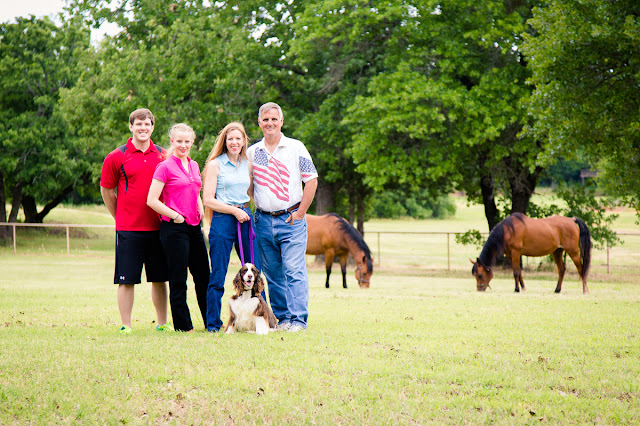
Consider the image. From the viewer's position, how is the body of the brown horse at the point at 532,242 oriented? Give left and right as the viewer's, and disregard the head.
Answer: facing to the left of the viewer

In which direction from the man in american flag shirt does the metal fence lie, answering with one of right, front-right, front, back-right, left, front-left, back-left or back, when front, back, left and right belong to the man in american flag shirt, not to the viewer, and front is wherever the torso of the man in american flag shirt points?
back

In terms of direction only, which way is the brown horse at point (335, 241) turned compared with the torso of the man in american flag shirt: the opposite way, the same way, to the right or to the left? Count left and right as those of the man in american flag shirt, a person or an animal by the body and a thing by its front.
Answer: to the left

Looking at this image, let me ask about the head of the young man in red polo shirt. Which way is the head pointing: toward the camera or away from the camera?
toward the camera

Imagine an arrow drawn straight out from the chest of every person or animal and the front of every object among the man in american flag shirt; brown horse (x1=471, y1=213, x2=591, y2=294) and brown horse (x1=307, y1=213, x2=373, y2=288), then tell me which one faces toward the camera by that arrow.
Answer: the man in american flag shirt

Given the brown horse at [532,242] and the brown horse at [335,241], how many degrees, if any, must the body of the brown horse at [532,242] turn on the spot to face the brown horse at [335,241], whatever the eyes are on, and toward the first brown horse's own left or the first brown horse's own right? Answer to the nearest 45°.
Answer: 0° — it already faces it

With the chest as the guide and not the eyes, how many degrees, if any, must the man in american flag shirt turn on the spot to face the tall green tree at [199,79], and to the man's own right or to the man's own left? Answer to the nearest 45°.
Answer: approximately 180°

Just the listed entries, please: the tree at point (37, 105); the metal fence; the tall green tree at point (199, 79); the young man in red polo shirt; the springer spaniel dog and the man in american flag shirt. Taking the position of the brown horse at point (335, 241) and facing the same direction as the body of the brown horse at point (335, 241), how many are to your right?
3

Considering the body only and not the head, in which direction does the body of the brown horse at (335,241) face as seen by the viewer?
to the viewer's right

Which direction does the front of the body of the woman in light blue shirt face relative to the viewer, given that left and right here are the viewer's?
facing the viewer and to the right of the viewer

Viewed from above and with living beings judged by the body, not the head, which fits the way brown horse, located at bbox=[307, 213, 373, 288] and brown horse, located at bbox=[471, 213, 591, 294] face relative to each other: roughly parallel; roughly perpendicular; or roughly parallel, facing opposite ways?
roughly parallel, facing opposite ways

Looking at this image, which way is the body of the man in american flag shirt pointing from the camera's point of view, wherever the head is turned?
toward the camera

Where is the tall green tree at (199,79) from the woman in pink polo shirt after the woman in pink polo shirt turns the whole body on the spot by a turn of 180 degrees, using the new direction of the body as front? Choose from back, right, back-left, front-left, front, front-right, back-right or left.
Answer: front-right

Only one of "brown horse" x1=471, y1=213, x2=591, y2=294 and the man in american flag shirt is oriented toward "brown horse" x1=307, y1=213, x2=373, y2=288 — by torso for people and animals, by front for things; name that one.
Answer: "brown horse" x1=471, y1=213, x2=591, y2=294

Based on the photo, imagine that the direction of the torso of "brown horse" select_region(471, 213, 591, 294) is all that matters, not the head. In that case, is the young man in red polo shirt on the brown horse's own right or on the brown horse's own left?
on the brown horse's own left

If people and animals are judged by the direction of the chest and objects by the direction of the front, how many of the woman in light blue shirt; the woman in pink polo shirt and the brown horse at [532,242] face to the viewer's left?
1

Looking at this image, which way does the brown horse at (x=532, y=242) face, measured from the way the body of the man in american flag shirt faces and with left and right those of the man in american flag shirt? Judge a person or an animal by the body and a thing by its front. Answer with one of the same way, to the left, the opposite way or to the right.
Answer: to the right
